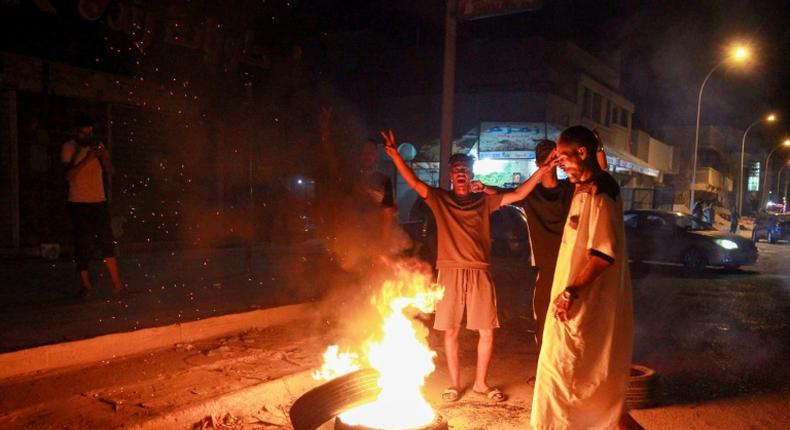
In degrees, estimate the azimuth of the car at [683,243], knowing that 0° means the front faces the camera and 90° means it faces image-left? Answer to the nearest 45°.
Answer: approximately 315°

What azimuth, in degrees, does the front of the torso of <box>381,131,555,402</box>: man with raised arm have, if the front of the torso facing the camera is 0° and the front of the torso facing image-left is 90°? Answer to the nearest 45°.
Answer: approximately 0°

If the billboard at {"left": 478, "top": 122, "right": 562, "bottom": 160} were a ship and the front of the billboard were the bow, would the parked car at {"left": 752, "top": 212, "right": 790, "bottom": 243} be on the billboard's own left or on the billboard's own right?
on the billboard's own left

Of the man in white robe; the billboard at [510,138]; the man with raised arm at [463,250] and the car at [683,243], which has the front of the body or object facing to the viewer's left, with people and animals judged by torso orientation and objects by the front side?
the man in white robe

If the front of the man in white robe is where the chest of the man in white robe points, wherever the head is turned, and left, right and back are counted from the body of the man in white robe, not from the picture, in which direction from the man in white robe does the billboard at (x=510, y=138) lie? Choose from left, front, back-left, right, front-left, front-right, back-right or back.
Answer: right

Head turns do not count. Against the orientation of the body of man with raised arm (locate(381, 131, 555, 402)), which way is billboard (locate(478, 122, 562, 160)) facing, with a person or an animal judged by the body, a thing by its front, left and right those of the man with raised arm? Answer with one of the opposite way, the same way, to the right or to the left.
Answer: the same way

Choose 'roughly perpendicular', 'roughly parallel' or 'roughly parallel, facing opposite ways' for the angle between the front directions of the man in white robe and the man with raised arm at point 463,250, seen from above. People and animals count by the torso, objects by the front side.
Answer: roughly perpendicular

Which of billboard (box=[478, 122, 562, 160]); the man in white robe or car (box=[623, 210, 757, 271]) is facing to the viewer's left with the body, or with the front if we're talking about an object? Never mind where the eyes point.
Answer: the man in white robe

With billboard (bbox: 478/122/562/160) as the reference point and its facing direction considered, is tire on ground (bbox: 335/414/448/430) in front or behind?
in front

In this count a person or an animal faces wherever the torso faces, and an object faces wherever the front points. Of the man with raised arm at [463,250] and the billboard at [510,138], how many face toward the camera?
2

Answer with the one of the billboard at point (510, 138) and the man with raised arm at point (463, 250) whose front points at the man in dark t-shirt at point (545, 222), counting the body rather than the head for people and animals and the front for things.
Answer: the billboard

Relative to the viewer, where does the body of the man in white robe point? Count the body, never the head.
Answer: to the viewer's left

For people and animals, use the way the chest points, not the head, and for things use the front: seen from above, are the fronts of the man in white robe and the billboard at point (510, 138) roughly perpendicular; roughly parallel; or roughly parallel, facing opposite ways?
roughly perpendicular

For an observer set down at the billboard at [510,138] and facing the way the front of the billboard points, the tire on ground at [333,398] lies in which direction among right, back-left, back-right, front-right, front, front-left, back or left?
front

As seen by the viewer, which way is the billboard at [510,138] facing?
toward the camera

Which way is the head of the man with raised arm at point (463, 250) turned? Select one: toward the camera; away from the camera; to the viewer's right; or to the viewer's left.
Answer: toward the camera

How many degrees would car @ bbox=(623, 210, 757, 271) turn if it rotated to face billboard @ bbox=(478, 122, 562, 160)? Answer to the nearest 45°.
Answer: approximately 180°
